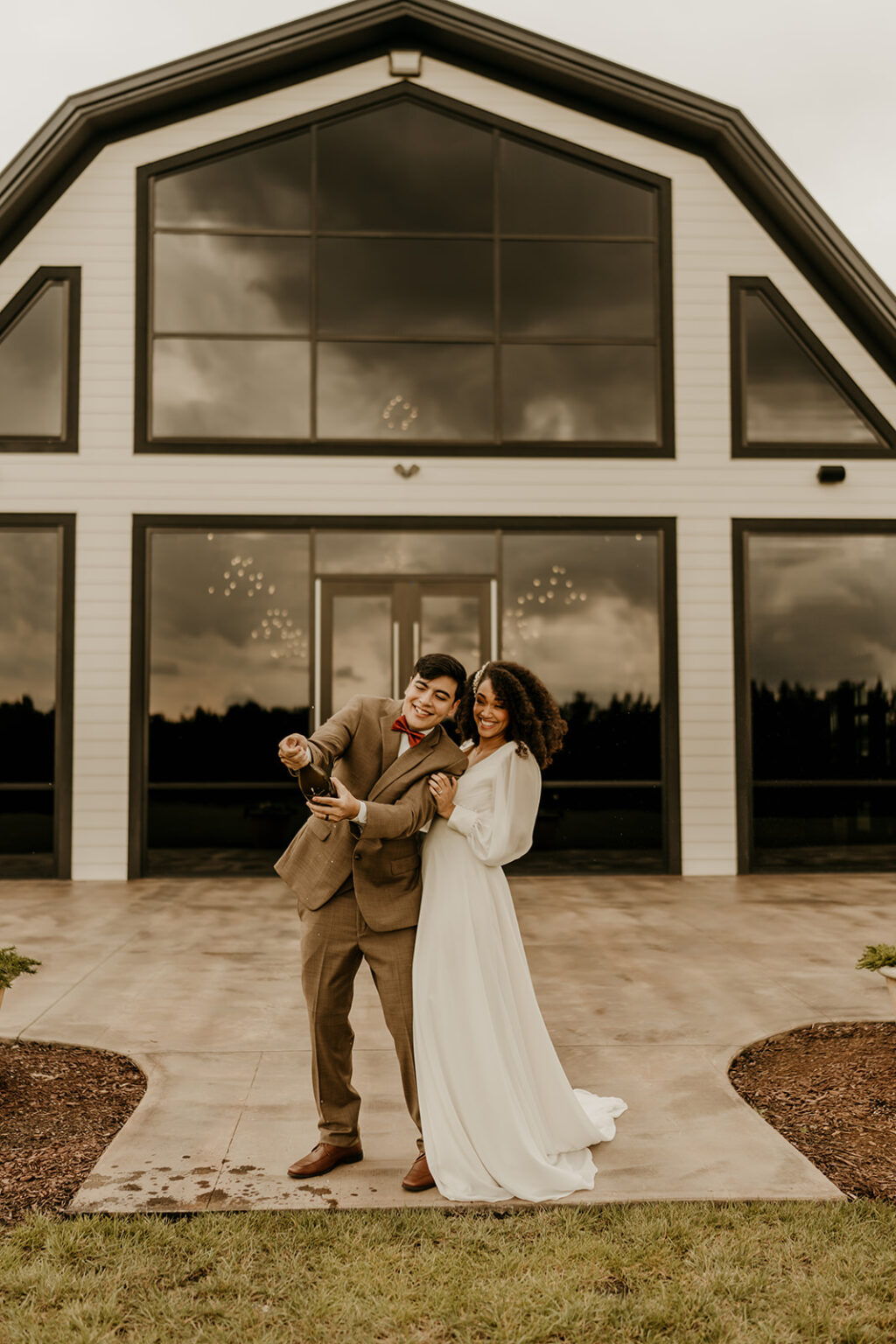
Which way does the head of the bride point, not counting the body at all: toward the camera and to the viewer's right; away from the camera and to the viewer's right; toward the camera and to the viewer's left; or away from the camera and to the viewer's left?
toward the camera and to the viewer's left

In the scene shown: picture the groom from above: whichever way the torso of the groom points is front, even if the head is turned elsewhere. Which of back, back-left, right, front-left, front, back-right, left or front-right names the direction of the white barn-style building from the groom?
back-right

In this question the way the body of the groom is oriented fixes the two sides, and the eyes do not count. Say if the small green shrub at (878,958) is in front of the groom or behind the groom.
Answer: behind

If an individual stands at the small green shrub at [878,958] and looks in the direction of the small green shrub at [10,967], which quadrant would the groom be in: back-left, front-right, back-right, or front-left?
front-left

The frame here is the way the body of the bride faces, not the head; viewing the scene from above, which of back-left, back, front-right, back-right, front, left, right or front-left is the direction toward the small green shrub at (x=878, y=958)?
back

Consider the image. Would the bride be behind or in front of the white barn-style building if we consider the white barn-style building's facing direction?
in front

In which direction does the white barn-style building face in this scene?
toward the camera

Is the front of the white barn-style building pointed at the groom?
yes

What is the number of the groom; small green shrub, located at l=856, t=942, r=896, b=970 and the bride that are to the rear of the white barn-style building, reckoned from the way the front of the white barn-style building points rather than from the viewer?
0

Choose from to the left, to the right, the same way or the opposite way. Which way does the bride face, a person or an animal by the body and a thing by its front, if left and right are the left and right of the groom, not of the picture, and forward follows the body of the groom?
the same way

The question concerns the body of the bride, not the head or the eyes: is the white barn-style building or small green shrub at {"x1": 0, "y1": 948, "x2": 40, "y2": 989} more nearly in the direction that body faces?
the small green shrub

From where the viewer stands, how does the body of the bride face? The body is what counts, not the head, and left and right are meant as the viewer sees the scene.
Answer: facing the viewer and to the left of the viewer
